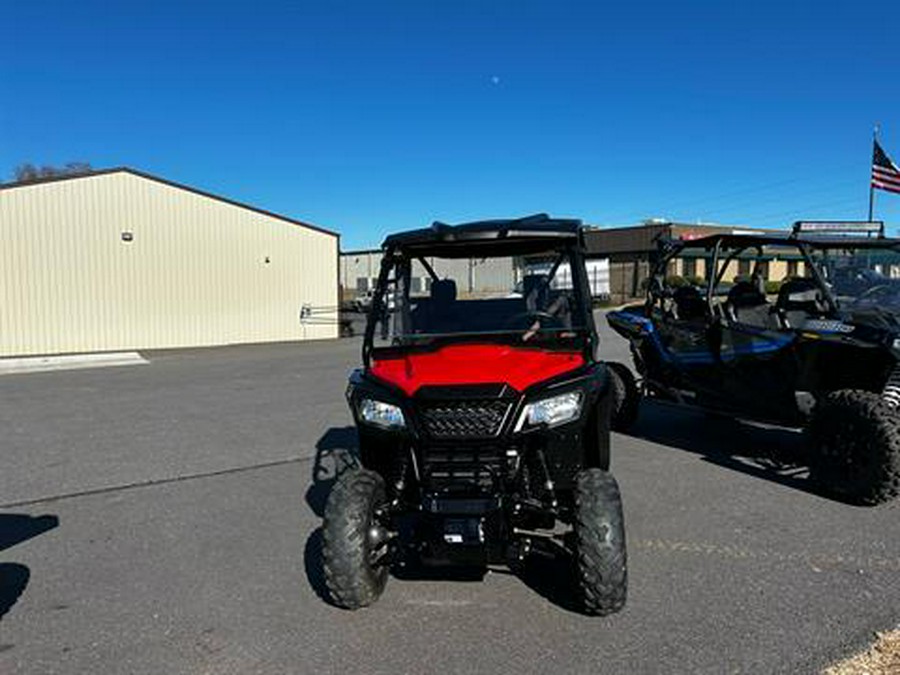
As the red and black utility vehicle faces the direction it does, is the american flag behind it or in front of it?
behind

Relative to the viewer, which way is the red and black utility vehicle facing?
toward the camera
